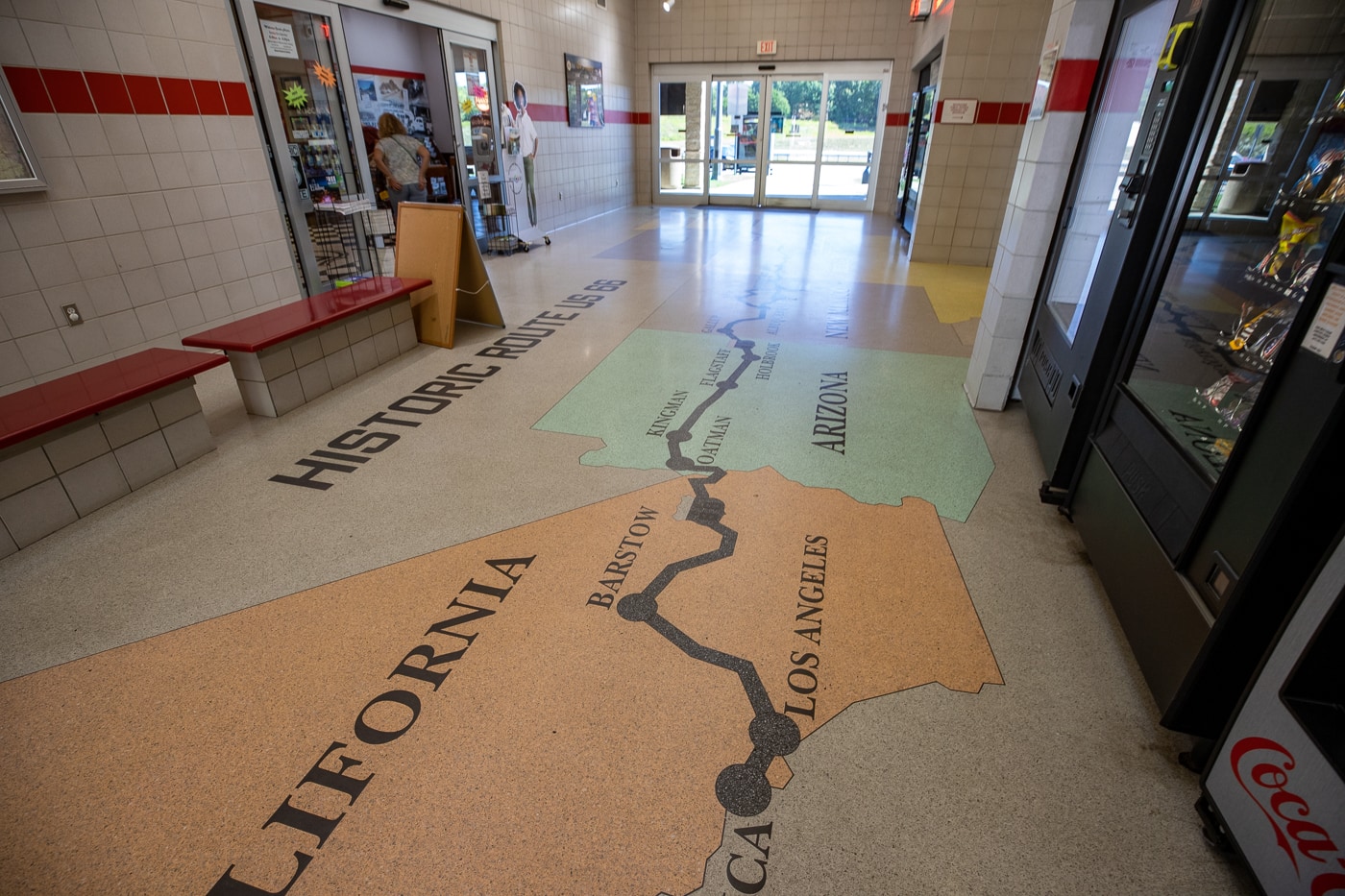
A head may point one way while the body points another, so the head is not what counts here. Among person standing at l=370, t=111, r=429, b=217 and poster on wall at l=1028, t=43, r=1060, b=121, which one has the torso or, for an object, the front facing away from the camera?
the person standing

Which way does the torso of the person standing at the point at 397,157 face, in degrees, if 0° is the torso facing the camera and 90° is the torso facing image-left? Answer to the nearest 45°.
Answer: approximately 180°

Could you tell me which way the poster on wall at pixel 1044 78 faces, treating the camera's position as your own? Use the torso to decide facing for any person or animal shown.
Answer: facing to the left of the viewer

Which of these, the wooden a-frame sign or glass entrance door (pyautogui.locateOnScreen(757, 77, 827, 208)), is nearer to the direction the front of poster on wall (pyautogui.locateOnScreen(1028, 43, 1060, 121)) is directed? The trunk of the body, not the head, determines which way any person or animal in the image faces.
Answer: the wooden a-frame sign

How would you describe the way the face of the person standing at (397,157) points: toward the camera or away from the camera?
away from the camera

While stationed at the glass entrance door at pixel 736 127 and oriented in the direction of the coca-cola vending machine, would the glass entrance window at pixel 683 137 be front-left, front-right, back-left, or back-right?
back-right

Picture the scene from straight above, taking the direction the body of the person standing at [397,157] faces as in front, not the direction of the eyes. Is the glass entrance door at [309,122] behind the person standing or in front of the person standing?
behind

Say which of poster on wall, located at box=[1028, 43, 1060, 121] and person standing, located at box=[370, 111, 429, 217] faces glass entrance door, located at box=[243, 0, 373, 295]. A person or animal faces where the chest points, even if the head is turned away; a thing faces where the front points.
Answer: the poster on wall

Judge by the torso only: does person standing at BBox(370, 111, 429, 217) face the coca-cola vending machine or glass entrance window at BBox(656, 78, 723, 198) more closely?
the glass entrance window

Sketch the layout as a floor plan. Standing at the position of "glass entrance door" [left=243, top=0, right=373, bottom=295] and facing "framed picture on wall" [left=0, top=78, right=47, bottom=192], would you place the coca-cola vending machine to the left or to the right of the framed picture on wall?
left

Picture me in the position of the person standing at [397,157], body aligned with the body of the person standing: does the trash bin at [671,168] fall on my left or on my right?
on my right

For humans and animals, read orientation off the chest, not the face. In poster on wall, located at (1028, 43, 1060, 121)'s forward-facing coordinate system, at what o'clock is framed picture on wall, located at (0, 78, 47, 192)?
The framed picture on wall is roughly at 11 o'clock from the poster on wall.
